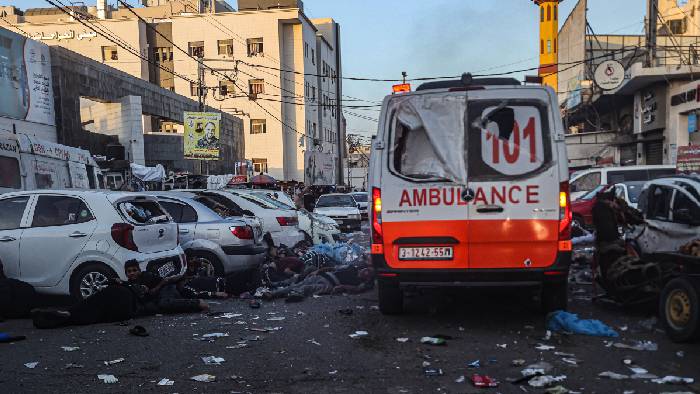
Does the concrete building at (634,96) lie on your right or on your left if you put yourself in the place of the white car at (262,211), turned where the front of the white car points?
on your right

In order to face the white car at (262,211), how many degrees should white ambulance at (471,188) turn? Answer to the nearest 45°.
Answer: approximately 45° to its left

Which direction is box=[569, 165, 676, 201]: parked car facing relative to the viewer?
to the viewer's left

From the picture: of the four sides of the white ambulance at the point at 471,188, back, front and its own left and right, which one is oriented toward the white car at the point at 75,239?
left

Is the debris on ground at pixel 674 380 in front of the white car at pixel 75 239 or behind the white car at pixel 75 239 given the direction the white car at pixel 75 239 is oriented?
behind

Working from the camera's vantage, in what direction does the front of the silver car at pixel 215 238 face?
facing away from the viewer and to the left of the viewer

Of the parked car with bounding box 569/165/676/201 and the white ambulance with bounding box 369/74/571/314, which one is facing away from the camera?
the white ambulance

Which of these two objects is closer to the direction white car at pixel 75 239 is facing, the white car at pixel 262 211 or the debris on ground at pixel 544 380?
the white car

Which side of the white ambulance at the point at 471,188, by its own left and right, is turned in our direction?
back

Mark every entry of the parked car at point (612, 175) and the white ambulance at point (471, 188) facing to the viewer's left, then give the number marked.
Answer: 1

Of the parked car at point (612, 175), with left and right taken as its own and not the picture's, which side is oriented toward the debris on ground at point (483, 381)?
left
